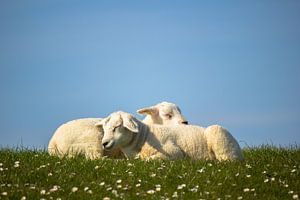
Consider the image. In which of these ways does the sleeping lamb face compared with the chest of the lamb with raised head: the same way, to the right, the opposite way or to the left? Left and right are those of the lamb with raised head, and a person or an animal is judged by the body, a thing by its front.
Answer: the opposite way

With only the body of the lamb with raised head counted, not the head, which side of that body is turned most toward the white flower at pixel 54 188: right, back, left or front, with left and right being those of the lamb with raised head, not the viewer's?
right

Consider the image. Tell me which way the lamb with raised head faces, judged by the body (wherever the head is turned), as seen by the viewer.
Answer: to the viewer's right

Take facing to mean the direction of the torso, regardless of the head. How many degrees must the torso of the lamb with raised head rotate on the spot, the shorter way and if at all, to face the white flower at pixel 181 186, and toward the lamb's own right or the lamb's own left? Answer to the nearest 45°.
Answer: approximately 45° to the lamb's own right

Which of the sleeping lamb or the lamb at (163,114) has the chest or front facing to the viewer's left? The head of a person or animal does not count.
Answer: the sleeping lamb

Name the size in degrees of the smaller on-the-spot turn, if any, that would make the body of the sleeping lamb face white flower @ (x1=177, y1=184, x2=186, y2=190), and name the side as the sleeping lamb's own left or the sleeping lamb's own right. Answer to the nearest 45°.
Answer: approximately 90° to the sleeping lamb's own left

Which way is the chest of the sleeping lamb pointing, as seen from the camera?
to the viewer's left

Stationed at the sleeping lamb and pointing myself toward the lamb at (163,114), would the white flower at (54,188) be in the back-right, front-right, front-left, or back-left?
back-left
